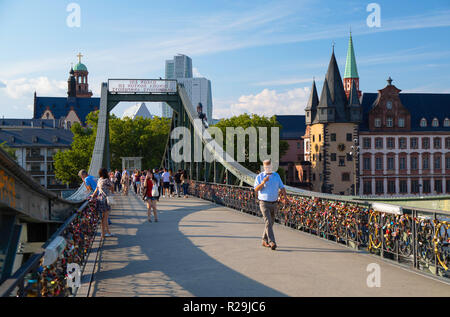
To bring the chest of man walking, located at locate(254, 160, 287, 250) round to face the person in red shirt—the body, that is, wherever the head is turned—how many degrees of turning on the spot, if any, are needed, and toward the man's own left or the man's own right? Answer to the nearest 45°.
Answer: approximately 135° to the man's own right

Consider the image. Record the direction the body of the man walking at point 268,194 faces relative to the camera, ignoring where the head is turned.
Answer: toward the camera
